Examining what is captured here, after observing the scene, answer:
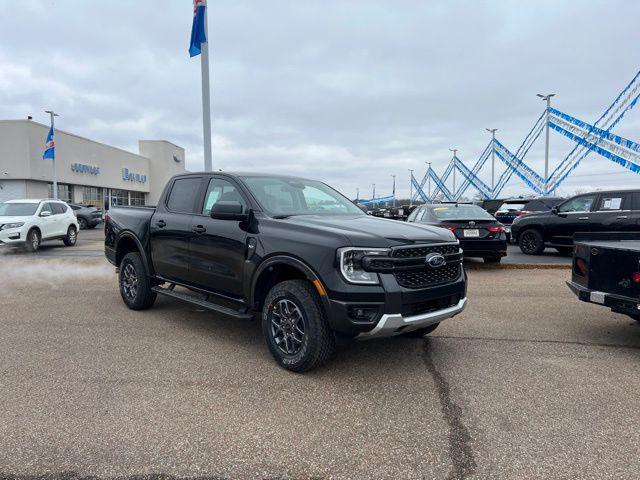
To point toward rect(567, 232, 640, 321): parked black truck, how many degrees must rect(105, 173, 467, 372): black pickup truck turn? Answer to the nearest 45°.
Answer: approximately 45° to its left

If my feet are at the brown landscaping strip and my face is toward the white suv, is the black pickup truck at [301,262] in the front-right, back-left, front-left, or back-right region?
front-left

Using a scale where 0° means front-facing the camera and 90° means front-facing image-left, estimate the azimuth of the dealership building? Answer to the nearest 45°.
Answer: approximately 315°

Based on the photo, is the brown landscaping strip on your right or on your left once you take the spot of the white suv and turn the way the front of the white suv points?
on your left

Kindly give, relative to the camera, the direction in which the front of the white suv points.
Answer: facing the viewer and to the left of the viewer

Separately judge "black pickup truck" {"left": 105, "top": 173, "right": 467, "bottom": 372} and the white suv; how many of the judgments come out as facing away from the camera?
0

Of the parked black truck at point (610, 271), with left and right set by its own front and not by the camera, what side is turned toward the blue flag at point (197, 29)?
left

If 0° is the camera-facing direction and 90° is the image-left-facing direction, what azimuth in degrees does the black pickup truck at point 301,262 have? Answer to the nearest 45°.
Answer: approximately 315°

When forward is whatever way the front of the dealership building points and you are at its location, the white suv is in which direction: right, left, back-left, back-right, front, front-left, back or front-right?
front-right

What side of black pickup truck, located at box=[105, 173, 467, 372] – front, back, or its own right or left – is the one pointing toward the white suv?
back

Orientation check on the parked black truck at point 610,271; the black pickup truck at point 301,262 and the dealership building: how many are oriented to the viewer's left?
0

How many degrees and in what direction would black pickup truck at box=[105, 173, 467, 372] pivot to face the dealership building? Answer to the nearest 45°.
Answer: approximately 180°

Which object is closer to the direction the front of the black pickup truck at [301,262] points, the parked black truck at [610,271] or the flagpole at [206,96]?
the parked black truck
